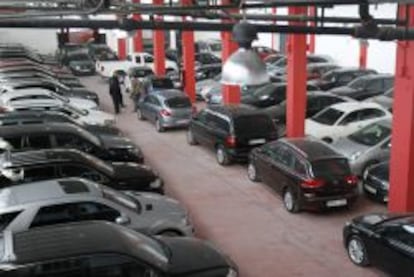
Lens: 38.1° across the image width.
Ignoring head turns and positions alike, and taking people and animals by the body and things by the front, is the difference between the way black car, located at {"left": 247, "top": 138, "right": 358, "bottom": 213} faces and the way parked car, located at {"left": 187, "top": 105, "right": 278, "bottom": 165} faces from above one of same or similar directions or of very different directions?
same or similar directions

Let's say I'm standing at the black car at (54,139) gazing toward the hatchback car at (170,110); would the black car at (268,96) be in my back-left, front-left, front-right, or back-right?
front-right

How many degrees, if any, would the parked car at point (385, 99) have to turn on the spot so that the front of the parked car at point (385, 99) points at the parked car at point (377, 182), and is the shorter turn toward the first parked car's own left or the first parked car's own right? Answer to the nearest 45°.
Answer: approximately 90° to the first parked car's own left

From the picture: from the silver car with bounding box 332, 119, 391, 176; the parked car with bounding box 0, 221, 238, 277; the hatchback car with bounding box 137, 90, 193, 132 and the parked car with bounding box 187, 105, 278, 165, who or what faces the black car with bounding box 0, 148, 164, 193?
the silver car

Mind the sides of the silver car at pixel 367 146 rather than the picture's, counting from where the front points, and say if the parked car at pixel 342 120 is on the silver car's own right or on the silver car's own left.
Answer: on the silver car's own right

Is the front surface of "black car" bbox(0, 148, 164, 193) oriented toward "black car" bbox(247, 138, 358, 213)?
yes

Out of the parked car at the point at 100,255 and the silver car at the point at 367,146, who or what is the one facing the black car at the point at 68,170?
the silver car

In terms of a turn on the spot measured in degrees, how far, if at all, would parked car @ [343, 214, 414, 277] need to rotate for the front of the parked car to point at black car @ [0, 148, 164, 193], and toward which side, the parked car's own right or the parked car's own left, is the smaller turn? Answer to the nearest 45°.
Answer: approximately 45° to the parked car's own left

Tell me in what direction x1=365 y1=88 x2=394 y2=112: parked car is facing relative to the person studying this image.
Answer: facing to the left of the viewer

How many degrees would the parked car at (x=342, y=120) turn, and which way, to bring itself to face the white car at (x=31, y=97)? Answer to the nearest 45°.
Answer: approximately 45° to its right

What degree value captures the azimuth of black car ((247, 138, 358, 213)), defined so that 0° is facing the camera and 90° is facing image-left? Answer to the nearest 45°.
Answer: approximately 135°

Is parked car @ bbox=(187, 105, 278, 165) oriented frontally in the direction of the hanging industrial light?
no

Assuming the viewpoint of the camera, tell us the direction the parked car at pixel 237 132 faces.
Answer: facing away from the viewer and to the left of the viewer

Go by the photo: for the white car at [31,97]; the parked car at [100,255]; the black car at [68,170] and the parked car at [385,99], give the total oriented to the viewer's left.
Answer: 1

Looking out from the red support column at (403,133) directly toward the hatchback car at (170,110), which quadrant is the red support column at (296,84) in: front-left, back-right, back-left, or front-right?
front-right

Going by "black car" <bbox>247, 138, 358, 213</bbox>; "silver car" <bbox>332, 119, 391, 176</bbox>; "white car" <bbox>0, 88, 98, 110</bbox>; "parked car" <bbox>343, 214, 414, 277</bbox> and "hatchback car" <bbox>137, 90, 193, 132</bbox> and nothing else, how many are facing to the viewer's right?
1

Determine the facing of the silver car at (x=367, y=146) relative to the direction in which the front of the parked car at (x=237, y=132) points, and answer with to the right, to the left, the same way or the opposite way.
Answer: to the left

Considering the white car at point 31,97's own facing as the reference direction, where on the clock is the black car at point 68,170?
The black car is roughly at 3 o'clock from the white car.

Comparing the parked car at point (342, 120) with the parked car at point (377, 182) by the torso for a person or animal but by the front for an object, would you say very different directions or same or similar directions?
same or similar directions

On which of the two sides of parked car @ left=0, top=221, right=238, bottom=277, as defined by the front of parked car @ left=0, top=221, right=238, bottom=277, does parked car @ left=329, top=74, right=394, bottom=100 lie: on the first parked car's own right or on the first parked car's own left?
on the first parked car's own left

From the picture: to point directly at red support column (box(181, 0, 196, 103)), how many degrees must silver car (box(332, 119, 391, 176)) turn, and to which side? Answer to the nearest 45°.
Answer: approximately 90° to its right

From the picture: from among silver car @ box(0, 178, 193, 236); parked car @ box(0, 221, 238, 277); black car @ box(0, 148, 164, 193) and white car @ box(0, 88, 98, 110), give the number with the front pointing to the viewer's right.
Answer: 4

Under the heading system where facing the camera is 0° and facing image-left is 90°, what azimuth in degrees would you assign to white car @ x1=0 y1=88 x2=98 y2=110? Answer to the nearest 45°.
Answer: approximately 270°
